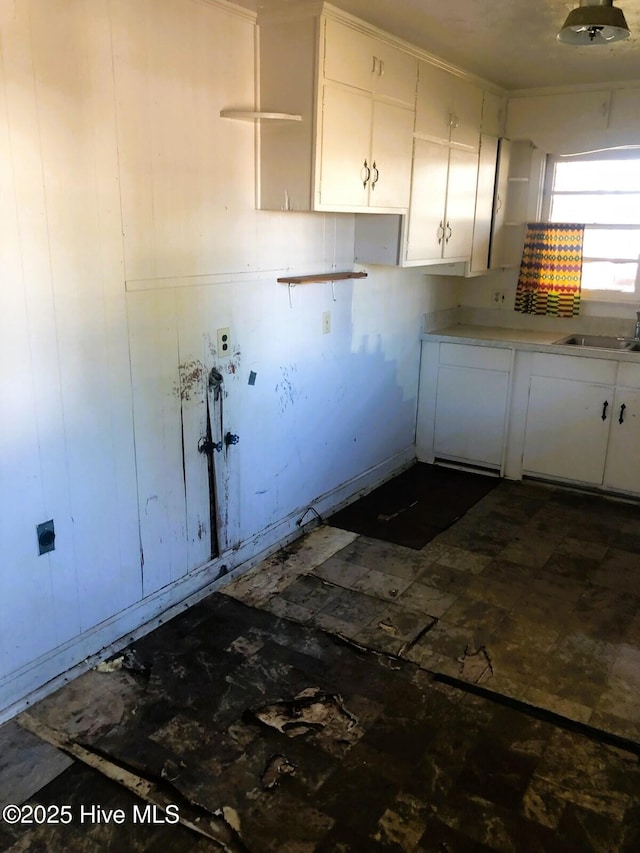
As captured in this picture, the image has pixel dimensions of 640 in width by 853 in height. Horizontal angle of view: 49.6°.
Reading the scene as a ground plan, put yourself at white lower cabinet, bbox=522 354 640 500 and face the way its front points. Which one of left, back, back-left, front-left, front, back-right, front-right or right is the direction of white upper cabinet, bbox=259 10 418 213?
front-right

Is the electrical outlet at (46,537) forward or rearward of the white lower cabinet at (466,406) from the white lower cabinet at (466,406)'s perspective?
forward

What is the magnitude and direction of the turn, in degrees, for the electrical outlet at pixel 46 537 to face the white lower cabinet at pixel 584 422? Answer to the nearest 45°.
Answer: approximately 45° to its left

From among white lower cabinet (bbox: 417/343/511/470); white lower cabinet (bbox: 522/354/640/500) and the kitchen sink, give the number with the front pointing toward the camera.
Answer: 3

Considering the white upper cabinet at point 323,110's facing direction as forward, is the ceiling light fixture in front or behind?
in front

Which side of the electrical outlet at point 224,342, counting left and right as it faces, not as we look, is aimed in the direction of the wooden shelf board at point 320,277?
left

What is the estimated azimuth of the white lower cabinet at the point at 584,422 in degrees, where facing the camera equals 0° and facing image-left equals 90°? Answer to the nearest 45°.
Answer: approximately 0°

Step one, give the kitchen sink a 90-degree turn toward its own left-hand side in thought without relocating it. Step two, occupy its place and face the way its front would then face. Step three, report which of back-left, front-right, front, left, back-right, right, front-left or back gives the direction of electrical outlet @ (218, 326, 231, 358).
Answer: back-right

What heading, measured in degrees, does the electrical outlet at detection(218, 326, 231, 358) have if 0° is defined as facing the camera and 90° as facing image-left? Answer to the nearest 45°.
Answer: approximately 315°

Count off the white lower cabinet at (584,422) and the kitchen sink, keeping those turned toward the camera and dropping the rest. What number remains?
2

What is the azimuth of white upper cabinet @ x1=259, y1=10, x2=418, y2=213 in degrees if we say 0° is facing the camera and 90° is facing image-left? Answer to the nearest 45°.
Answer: approximately 315°

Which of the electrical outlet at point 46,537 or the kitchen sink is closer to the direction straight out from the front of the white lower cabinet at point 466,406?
the electrical outlet

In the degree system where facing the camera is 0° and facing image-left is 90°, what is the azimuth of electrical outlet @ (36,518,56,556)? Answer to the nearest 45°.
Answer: approximately 315°

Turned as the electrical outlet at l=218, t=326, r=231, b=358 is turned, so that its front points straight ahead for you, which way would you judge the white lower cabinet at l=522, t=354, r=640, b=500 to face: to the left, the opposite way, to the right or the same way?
to the right

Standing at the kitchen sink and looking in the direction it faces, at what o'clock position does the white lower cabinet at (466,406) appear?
The white lower cabinet is roughly at 2 o'clock from the kitchen sink.

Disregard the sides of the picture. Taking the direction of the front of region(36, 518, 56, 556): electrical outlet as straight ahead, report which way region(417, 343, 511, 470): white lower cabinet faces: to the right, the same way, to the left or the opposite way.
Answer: to the right
